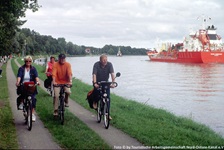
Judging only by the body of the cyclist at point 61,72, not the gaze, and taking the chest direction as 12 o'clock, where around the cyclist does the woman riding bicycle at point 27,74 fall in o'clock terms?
The woman riding bicycle is roughly at 2 o'clock from the cyclist.

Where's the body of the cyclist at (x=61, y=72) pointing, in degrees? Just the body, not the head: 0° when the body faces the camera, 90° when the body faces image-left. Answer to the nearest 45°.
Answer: approximately 0°

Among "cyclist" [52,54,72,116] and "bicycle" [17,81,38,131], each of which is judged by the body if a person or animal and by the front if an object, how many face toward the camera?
2

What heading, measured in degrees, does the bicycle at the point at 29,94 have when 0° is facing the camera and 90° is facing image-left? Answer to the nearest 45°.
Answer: approximately 0°

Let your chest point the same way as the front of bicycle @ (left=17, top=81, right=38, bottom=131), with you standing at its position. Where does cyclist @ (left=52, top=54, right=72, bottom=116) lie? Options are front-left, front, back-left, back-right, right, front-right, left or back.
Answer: back-left

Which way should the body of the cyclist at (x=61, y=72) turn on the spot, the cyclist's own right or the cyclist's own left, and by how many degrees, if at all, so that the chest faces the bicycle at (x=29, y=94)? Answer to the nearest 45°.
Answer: approximately 45° to the cyclist's own right
